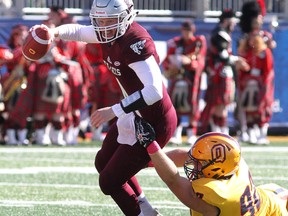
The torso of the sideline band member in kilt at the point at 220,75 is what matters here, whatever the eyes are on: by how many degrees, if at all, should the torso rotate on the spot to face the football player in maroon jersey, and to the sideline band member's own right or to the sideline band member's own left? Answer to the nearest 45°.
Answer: approximately 90° to the sideline band member's own right

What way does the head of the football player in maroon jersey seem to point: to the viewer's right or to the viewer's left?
to the viewer's left

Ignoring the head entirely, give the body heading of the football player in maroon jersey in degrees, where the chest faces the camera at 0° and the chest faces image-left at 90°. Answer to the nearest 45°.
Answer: approximately 45°

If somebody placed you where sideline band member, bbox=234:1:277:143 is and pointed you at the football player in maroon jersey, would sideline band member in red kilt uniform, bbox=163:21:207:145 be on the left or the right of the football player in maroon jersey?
right

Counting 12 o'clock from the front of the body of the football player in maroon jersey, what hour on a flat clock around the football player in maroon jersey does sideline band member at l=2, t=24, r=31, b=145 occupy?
The sideline band member is roughly at 4 o'clock from the football player in maroon jersey.

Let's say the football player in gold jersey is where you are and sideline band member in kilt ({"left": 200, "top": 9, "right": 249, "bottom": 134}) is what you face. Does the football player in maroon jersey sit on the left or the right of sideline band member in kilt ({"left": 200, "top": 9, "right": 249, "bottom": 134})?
left

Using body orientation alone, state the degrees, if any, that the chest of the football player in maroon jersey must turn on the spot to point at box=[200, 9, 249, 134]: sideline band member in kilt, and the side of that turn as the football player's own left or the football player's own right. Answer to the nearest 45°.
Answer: approximately 135° to the football player's own right

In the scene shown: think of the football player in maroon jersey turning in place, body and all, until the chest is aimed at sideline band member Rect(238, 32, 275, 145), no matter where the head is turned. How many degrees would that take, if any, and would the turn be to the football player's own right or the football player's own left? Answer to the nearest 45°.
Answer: approximately 135° to the football player's own right
